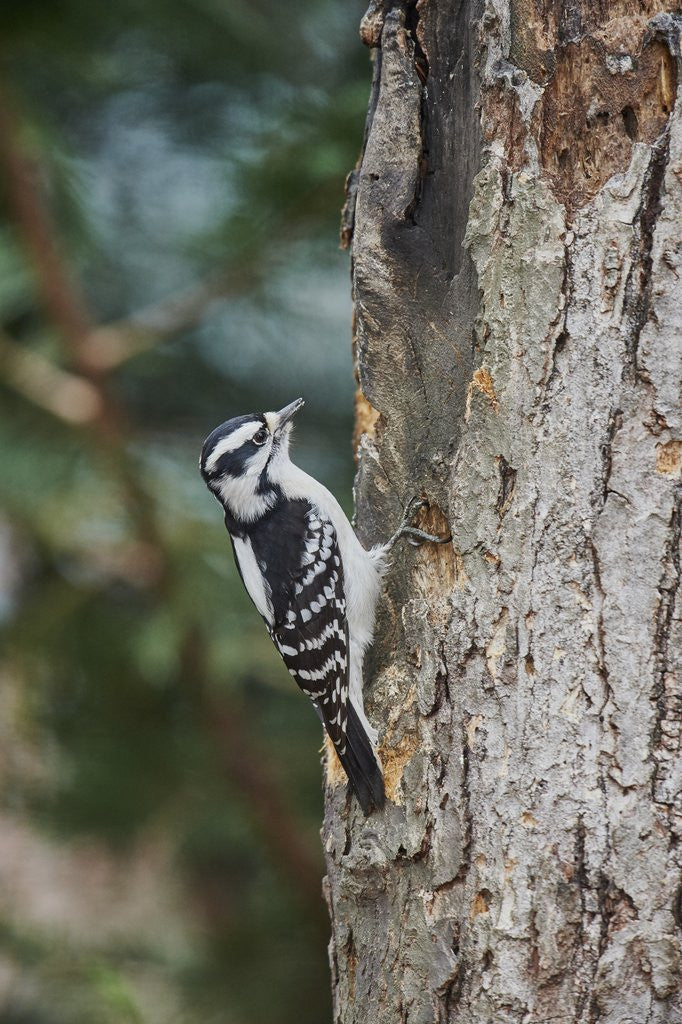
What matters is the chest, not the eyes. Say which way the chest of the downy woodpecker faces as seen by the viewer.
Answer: to the viewer's right
